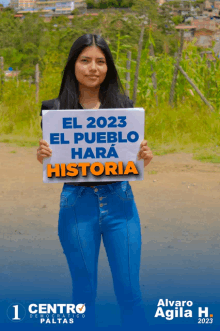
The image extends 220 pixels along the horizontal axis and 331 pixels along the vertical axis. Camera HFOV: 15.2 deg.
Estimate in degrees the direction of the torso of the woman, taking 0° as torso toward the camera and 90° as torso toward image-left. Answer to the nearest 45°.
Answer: approximately 0°

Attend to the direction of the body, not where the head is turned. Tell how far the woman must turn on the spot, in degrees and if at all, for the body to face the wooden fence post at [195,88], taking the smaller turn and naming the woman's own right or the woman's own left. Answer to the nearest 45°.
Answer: approximately 180°
